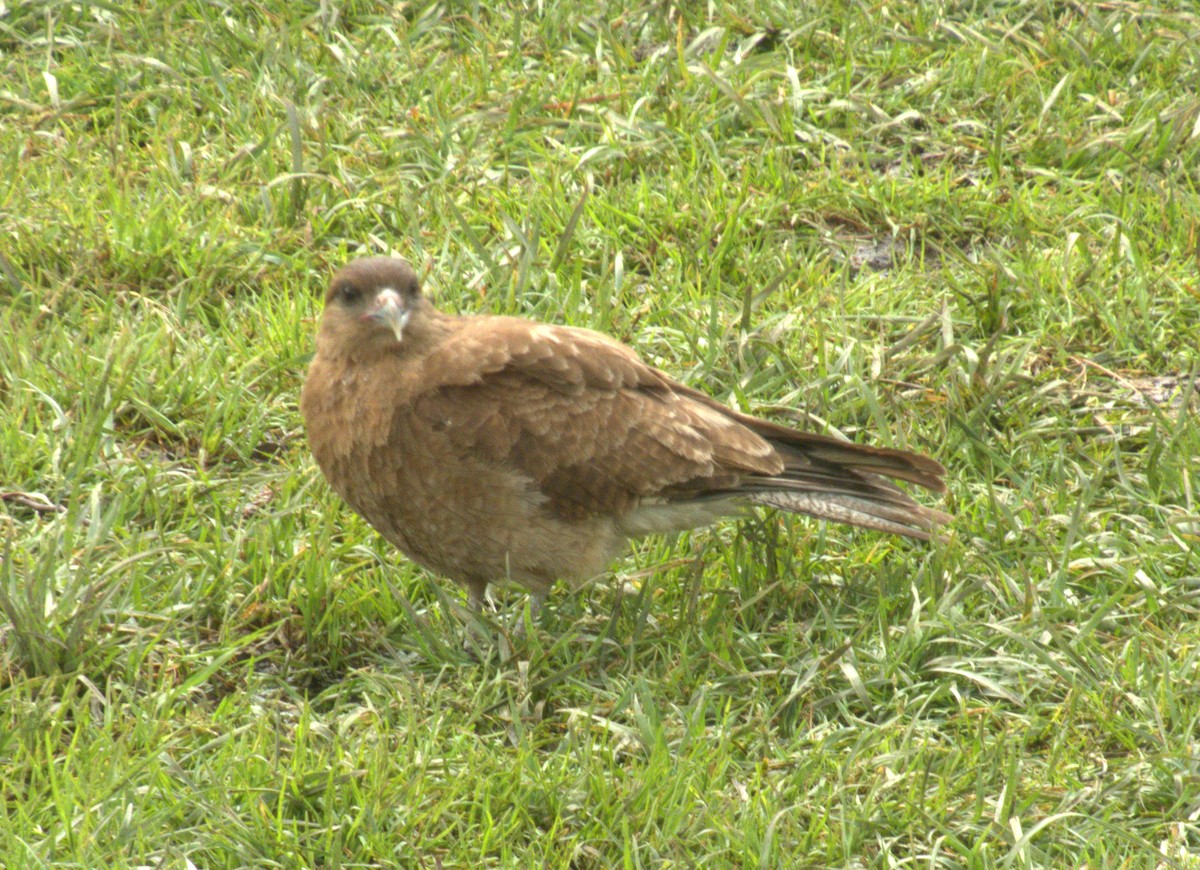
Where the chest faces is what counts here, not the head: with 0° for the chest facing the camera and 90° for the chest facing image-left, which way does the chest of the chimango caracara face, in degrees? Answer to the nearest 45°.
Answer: approximately 90°
